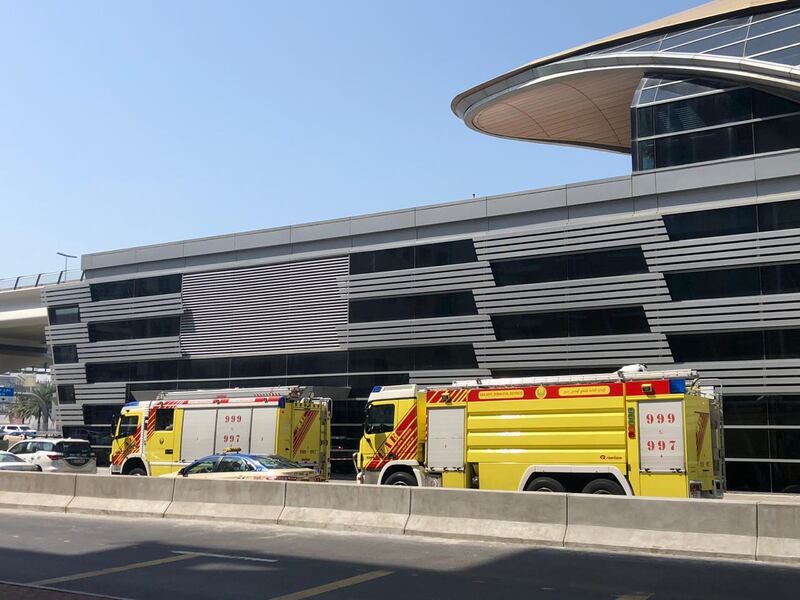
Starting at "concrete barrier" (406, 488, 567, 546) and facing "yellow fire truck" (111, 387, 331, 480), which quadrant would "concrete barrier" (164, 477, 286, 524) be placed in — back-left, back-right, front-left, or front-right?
front-left

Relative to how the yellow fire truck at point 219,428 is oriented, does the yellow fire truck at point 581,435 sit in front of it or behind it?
behind

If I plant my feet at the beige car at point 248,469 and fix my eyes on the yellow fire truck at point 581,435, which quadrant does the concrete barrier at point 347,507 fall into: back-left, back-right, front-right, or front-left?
front-right

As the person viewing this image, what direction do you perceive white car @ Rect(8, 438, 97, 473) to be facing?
facing away from the viewer and to the left of the viewer

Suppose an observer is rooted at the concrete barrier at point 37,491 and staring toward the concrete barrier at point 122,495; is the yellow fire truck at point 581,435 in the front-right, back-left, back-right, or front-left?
front-left

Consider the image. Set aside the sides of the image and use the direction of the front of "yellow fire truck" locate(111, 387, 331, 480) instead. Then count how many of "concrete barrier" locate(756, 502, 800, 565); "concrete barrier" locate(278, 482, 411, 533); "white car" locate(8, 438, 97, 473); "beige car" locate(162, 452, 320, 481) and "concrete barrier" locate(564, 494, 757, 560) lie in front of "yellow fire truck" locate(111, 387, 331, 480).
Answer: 1

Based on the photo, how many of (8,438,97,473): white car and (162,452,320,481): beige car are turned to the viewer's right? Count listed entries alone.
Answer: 0

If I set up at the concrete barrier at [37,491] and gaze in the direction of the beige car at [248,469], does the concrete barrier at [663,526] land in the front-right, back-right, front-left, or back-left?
front-right

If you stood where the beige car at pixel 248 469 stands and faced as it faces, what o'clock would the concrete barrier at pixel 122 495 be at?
The concrete barrier is roughly at 10 o'clock from the beige car.

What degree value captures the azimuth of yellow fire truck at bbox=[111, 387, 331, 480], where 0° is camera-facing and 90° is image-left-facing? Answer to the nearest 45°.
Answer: approximately 135°

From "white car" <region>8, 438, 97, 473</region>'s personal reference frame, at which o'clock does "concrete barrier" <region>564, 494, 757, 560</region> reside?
The concrete barrier is roughly at 7 o'clock from the white car.

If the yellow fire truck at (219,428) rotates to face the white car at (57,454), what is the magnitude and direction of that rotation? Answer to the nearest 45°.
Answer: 0° — it already faces it

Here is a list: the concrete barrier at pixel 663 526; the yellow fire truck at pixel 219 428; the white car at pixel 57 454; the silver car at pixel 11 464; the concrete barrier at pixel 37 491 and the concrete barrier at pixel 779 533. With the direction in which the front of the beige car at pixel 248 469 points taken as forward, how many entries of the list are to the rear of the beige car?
2

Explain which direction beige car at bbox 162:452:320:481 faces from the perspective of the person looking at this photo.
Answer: facing away from the viewer and to the left of the viewer

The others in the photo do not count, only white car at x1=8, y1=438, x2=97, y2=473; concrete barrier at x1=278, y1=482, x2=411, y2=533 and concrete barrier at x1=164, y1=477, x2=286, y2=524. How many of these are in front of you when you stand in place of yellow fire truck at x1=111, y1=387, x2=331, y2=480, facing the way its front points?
1

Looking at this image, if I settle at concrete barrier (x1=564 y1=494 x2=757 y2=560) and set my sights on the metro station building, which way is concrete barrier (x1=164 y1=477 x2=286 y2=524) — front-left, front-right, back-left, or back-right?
front-left

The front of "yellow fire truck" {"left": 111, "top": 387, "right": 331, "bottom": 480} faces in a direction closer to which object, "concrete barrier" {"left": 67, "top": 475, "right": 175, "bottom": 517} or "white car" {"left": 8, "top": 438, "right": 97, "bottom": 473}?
the white car
